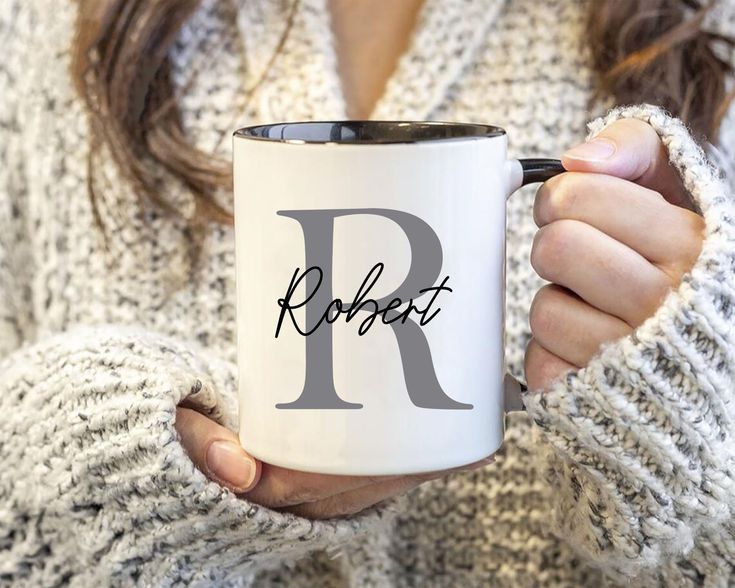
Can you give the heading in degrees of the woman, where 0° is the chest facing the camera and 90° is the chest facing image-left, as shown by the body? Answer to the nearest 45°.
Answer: approximately 0°
